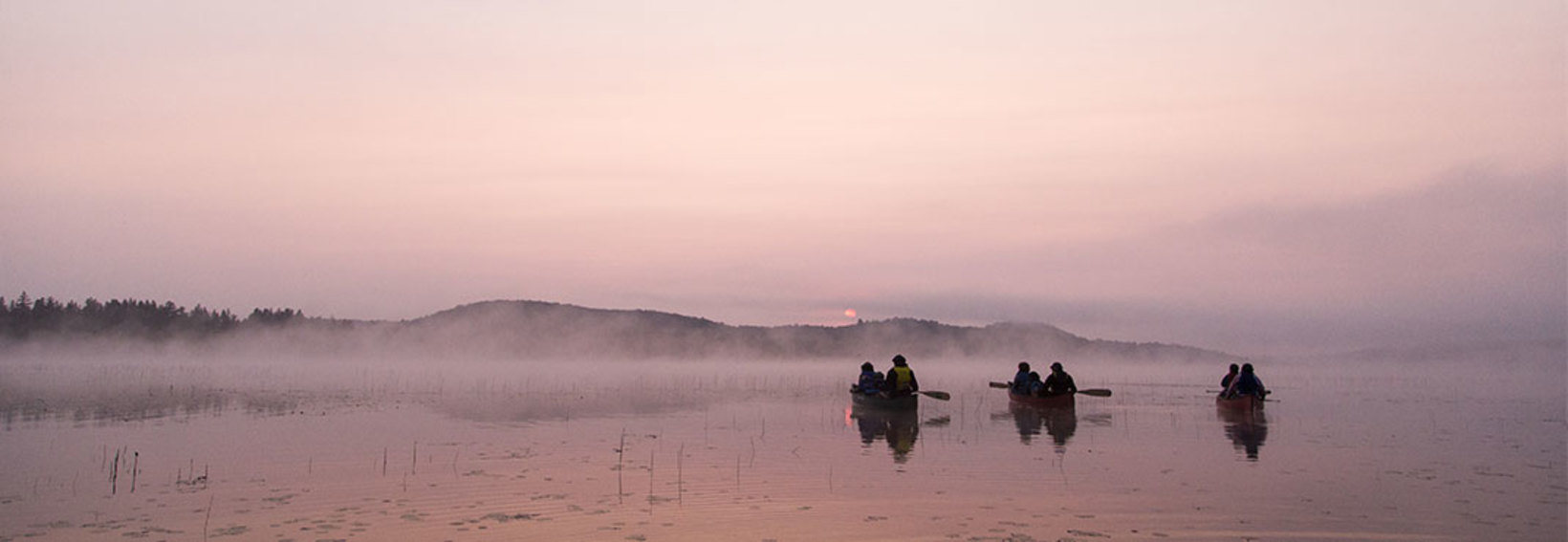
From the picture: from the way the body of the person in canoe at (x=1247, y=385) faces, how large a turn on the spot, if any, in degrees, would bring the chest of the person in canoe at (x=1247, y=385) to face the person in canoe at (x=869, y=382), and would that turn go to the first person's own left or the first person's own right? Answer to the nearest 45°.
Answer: approximately 90° to the first person's own left

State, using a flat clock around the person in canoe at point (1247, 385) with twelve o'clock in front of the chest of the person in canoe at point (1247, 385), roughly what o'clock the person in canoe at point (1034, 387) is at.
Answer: the person in canoe at point (1034, 387) is roughly at 9 o'clock from the person in canoe at point (1247, 385).

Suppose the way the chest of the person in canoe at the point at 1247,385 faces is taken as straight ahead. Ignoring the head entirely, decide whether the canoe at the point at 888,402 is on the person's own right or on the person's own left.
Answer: on the person's own left

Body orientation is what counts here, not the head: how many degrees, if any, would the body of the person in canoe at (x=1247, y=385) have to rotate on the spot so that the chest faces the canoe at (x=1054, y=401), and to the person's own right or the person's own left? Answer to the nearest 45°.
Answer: approximately 90° to the person's own left

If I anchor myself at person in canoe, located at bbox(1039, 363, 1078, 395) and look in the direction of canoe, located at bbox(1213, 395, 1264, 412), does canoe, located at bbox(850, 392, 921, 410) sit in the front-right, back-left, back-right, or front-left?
back-right

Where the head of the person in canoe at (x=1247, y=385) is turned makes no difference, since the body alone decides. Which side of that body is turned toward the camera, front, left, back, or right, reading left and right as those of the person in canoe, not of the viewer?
back

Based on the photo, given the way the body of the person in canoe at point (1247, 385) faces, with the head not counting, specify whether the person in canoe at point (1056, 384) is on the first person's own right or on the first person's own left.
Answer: on the first person's own left

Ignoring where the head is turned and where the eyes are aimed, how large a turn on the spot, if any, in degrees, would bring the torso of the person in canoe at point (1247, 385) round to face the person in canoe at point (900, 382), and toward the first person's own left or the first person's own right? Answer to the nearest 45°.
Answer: approximately 135° to the first person's own left
